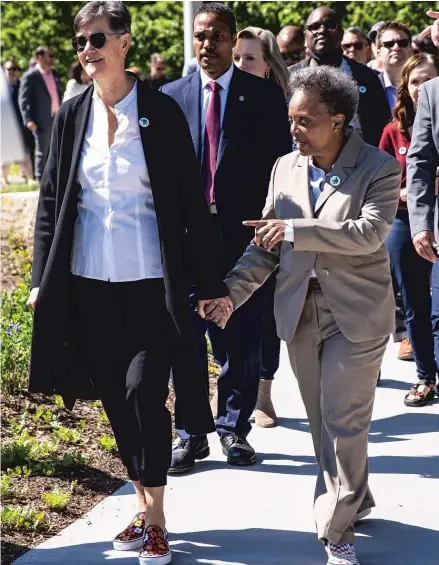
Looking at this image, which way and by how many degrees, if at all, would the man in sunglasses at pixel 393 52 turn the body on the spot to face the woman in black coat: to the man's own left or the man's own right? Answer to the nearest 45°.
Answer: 0° — they already face them

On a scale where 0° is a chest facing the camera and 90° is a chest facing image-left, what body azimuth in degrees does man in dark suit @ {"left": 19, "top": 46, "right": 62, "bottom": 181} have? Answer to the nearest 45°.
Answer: approximately 315°

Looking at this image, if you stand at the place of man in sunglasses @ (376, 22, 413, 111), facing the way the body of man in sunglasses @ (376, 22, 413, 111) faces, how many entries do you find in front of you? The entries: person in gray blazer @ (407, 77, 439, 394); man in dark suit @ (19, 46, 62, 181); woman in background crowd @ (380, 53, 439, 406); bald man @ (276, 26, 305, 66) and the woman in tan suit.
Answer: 3

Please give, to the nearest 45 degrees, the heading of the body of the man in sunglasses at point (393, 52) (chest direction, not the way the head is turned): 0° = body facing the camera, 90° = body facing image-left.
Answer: approximately 0°

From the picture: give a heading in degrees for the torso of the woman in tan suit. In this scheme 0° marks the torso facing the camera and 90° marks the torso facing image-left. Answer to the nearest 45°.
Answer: approximately 45°

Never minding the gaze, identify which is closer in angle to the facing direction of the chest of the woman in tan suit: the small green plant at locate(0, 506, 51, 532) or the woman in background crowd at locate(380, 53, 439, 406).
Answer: the small green plant

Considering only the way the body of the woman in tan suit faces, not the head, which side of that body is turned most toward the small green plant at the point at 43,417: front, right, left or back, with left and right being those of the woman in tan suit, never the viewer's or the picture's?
right
